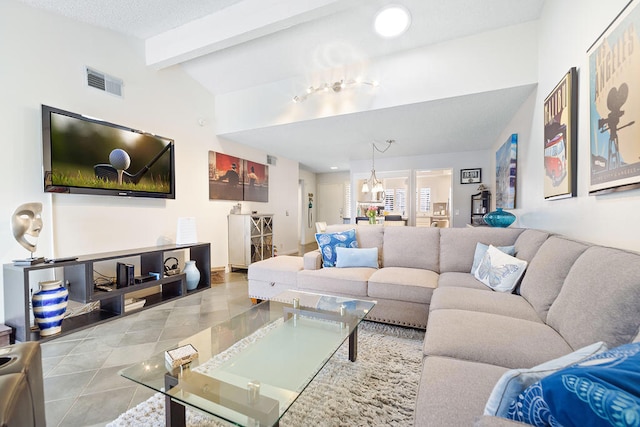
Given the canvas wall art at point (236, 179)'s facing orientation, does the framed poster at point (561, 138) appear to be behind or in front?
in front

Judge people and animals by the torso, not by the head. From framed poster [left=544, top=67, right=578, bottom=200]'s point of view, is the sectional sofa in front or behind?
in front

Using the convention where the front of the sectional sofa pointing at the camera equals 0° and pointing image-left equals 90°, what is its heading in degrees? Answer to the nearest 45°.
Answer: approximately 45°

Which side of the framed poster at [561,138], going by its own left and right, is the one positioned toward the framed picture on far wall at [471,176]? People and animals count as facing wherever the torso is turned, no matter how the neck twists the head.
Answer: right

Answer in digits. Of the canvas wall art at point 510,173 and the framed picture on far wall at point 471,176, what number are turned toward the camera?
1

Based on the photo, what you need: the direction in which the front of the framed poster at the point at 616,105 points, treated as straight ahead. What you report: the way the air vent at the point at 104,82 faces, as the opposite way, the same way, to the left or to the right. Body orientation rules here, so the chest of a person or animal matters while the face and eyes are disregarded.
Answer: the opposite way

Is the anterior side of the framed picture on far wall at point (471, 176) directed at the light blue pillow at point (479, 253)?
yes

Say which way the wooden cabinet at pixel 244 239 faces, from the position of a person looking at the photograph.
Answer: facing the viewer and to the right of the viewer

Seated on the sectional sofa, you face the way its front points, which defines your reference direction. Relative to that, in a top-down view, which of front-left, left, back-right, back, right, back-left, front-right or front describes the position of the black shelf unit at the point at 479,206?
back-right

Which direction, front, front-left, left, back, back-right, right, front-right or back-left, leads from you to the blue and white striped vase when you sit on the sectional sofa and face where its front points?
front-right

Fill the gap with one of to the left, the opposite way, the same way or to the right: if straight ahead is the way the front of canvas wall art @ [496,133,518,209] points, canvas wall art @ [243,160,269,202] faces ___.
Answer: the opposite way
